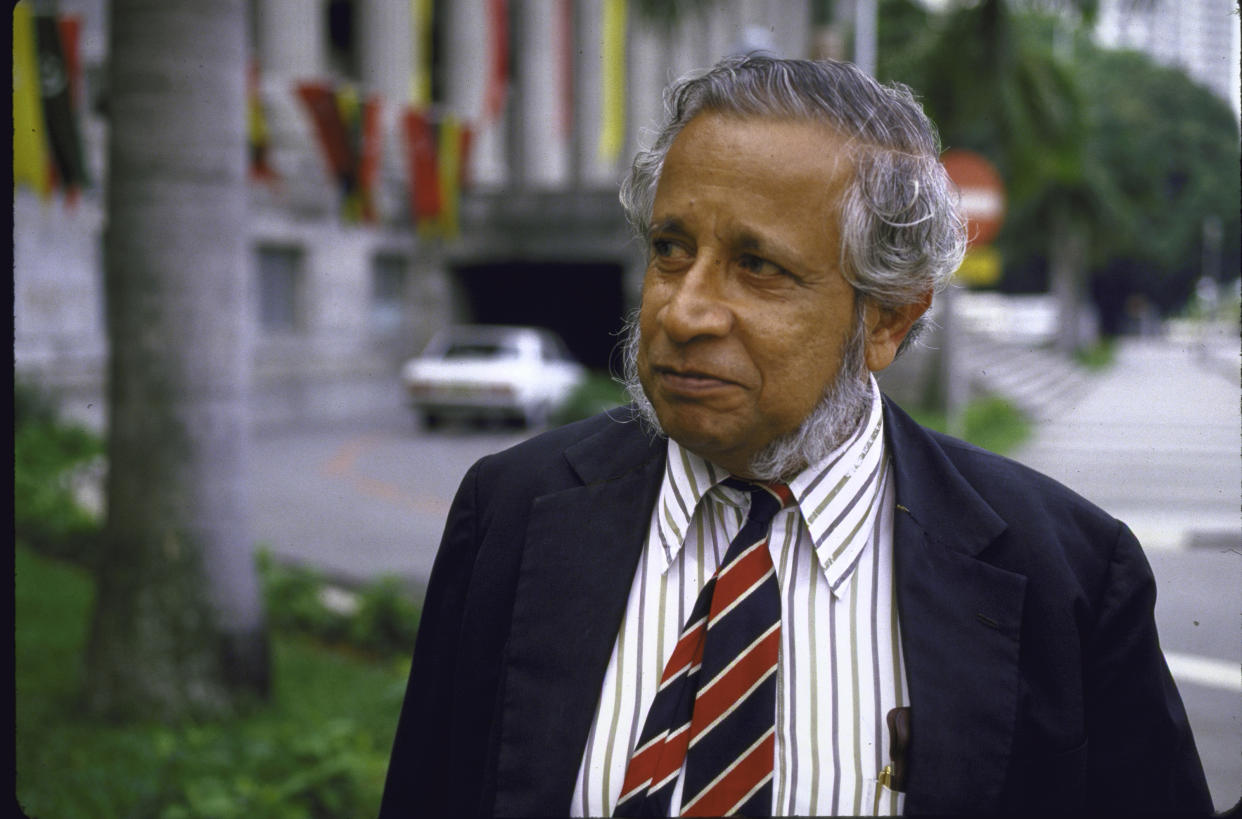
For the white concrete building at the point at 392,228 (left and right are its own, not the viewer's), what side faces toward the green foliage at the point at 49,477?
front

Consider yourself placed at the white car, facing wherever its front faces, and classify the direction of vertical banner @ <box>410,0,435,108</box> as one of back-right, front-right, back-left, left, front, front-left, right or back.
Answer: front-left

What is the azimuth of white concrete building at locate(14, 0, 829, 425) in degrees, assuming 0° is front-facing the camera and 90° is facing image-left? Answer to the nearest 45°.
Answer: approximately 0°

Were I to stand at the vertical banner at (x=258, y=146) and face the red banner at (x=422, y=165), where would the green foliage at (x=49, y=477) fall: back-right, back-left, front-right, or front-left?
back-right

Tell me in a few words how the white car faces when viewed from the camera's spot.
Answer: facing away from the viewer and to the right of the viewer

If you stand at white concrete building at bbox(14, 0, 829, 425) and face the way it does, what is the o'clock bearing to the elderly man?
The elderly man is roughly at 12 o'clock from the white concrete building.
